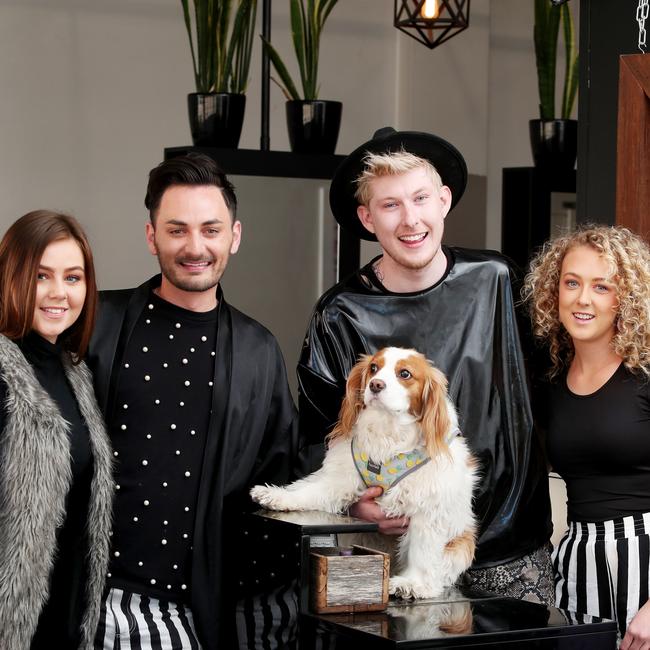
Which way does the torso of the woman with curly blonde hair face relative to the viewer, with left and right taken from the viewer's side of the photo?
facing the viewer and to the left of the viewer

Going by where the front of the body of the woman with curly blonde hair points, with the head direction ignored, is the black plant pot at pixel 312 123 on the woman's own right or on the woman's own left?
on the woman's own right

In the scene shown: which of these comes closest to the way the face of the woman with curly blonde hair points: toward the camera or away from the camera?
toward the camera

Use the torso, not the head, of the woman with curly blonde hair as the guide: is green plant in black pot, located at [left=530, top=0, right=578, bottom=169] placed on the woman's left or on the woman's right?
on the woman's right

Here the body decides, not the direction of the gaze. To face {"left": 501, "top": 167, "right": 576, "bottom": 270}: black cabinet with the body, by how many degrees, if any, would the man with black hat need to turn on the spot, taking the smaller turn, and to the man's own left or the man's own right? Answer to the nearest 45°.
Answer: approximately 180°

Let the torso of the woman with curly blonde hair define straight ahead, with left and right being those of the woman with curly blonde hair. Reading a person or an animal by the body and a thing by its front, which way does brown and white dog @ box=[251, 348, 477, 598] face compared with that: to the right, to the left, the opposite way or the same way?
the same way

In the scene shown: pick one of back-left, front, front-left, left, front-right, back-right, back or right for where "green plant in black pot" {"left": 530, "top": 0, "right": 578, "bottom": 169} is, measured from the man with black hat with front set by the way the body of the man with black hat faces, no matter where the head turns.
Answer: back

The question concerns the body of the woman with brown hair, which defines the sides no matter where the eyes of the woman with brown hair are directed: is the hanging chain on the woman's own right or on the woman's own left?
on the woman's own left

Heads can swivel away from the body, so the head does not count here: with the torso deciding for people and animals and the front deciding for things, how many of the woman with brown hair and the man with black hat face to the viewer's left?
0

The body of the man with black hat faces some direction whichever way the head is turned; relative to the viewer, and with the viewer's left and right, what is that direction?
facing the viewer

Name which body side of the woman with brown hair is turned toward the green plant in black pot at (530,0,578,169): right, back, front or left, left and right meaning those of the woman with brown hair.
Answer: left

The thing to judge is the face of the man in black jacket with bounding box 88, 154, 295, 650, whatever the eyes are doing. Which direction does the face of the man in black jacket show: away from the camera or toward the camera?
toward the camera

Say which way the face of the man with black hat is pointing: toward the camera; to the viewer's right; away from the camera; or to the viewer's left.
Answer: toward the camera

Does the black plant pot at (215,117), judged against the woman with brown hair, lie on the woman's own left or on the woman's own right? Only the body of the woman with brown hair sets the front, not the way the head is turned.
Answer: on the woman's own left
